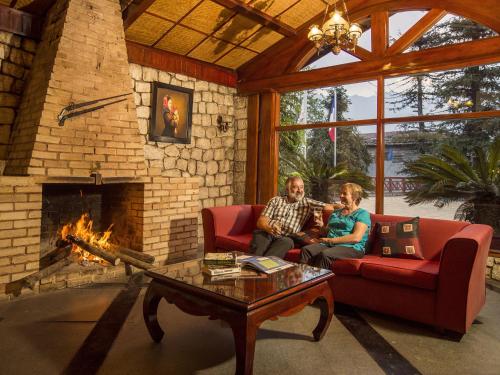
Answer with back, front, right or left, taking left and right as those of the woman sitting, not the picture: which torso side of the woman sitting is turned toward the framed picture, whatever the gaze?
right

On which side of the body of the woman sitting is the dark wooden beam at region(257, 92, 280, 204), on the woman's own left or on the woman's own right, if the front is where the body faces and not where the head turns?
on the woman's own right

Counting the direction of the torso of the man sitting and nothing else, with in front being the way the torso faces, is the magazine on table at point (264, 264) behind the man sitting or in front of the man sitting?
in front

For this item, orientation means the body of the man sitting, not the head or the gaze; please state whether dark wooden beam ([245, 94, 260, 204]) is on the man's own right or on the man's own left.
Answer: on the man's own right

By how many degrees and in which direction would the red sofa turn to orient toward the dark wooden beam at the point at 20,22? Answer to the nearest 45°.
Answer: approximately 45° to its right

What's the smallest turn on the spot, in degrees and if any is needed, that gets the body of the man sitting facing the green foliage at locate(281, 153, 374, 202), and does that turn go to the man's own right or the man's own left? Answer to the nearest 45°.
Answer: approximately 135° to the man's own right

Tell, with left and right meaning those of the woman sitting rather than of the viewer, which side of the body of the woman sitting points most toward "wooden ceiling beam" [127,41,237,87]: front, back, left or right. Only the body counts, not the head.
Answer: right

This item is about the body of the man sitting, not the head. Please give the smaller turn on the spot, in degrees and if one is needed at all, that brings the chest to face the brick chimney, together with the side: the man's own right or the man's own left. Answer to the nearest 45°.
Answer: approximately 45° to the man's own right

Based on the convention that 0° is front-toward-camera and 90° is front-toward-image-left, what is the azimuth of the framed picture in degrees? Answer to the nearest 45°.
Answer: approximately 315°
